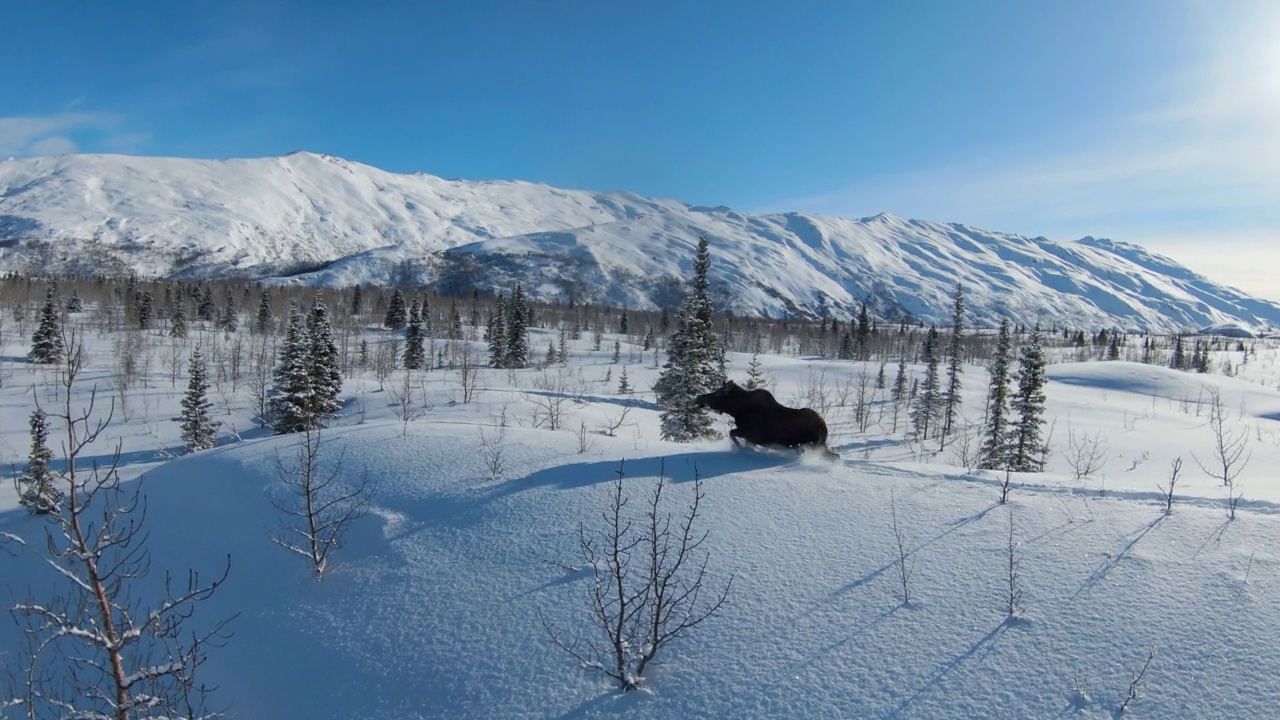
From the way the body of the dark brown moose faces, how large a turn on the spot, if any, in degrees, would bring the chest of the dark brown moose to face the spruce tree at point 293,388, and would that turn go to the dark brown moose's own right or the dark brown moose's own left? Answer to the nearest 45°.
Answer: approximately 45° to the dark brown moose's own right

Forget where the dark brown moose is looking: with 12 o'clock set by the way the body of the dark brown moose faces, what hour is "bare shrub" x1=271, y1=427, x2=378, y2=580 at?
The bare shrub is roughly at 11 o'clock from the dark brown moose.

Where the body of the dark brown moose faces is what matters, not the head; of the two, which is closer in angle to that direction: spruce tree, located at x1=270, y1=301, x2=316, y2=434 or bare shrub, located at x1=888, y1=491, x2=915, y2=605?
the spruce tree

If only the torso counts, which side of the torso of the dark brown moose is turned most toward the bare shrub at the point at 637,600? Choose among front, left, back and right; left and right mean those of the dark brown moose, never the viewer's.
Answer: left

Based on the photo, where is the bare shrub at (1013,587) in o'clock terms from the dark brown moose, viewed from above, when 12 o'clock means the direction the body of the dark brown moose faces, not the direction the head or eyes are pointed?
The bare shrub is roughly at 8 o'clock from the dark brown moose.

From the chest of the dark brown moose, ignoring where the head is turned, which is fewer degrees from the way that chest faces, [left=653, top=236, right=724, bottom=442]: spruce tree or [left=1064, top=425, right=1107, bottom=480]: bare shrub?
the spruce tree

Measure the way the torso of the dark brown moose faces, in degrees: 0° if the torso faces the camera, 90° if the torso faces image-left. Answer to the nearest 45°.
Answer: approximately 90°

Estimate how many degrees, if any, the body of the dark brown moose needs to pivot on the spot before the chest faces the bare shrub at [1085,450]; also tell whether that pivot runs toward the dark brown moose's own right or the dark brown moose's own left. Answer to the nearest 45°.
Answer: approximately 135° to the dark brown moose's own right

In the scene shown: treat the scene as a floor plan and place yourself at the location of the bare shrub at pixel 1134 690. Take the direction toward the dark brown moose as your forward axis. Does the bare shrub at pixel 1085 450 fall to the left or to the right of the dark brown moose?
right

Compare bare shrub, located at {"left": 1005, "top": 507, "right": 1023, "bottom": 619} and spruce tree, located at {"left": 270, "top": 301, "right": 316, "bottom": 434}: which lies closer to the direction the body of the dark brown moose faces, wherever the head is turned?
the spruce tree
